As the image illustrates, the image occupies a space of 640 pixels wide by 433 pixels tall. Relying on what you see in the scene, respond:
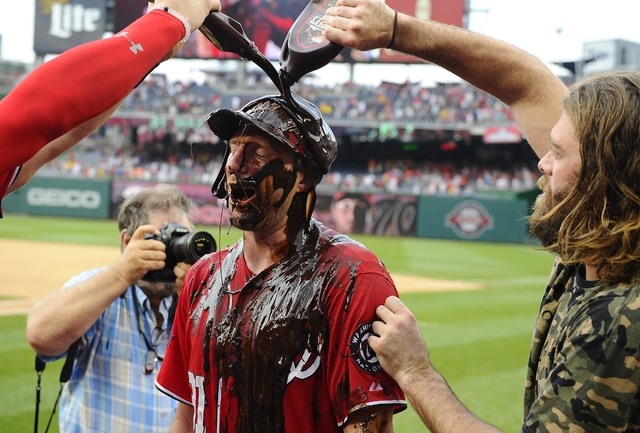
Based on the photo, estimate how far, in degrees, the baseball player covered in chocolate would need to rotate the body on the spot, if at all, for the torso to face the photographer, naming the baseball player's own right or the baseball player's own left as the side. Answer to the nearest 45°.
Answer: approximately 90° to the baseball player's own right

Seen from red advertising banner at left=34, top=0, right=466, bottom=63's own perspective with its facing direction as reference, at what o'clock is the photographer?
The photographer is roughly at 12 o'clock from the red advertising banner.

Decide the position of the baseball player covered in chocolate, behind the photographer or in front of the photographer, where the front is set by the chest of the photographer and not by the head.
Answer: in front

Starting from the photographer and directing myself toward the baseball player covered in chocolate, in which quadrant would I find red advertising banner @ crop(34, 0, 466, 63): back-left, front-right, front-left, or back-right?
back-left

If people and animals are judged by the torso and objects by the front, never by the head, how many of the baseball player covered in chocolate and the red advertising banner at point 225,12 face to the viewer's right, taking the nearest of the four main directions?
0

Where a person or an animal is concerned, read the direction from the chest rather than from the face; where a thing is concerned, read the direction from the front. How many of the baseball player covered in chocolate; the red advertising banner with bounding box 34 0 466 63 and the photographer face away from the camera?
0

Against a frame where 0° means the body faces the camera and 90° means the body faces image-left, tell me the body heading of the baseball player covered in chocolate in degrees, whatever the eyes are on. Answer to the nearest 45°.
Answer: approximately 45°

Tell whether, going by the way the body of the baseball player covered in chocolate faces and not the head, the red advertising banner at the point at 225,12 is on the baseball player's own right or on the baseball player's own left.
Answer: on the baseball player's own right

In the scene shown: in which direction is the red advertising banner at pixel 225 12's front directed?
toward the camera

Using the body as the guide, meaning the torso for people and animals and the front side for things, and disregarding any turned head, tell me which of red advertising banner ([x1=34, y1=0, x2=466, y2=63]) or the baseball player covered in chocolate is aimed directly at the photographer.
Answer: the red advertising banner

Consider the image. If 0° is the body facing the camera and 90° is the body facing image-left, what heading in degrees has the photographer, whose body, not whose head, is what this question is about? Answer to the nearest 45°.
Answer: approximately 315°

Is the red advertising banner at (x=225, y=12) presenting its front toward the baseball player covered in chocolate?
yes
